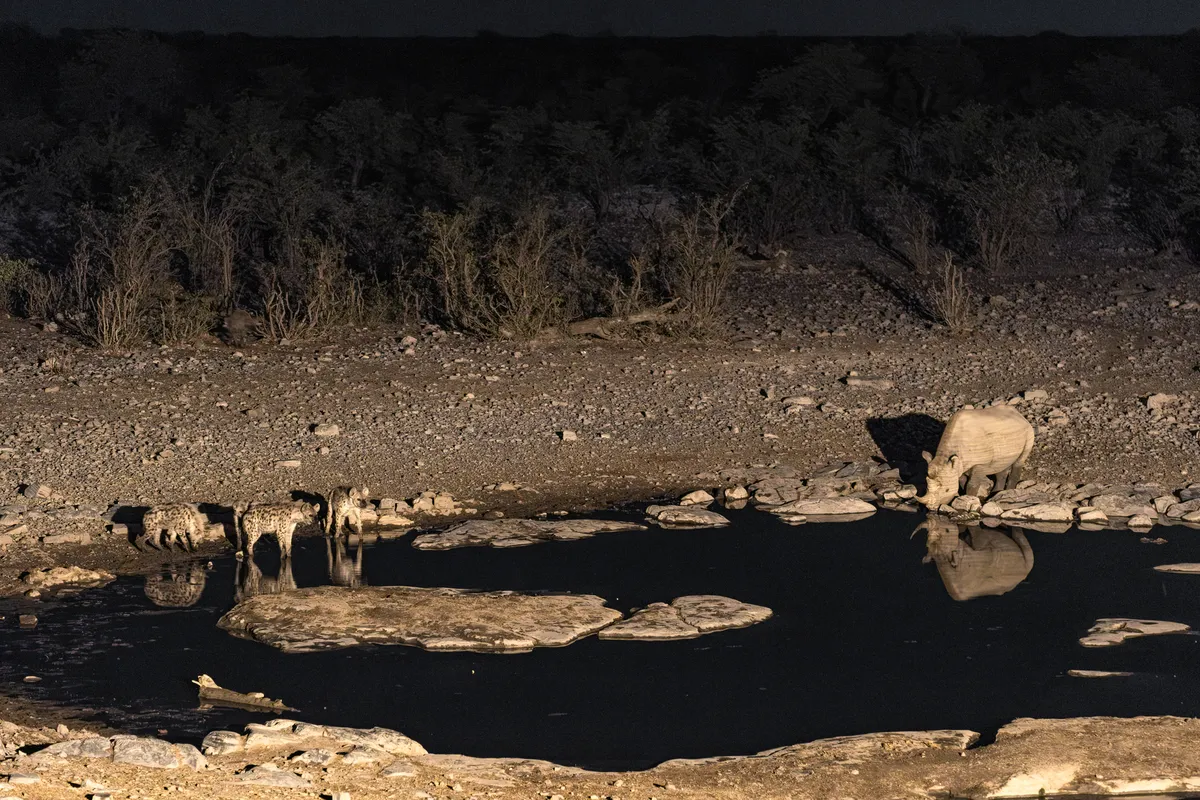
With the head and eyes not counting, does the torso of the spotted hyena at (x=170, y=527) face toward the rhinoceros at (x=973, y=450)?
yes

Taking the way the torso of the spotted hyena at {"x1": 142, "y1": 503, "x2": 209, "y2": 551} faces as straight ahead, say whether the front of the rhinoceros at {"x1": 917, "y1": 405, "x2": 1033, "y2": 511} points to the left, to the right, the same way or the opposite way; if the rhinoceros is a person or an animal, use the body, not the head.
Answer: the opposite way

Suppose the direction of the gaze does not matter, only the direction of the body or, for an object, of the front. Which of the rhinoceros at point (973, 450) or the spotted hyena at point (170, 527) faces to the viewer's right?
the spotted hyena

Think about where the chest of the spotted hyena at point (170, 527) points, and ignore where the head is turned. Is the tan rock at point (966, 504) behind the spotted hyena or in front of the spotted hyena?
in front

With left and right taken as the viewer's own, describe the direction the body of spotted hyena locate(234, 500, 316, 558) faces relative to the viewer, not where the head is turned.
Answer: facing to the right of the viewer

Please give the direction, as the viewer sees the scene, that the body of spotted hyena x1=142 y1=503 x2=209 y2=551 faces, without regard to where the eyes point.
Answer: to the viewer's right

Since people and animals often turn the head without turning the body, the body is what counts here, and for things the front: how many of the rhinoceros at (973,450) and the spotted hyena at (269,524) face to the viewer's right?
1

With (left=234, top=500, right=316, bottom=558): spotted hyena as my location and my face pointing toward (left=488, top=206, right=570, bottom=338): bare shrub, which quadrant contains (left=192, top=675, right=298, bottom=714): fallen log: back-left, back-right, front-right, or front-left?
back-right

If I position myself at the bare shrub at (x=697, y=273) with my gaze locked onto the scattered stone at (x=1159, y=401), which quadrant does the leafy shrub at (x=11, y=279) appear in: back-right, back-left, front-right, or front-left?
back-right

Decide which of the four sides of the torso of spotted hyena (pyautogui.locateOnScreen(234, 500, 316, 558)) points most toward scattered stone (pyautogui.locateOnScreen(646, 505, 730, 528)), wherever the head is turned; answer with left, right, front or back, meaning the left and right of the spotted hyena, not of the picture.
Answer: front

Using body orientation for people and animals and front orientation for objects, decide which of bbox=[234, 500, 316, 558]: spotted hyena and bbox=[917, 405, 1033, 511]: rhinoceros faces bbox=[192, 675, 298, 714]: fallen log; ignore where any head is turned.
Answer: the rhinoceros

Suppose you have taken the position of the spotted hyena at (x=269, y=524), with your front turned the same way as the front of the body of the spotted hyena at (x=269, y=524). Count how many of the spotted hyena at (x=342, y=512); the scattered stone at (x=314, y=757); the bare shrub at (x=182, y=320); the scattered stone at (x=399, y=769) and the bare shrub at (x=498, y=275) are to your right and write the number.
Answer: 2

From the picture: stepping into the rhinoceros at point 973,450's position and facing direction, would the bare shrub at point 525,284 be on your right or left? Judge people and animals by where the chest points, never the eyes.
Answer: on your right

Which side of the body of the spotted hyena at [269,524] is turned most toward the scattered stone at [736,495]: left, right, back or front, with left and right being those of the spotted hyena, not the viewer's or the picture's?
front
